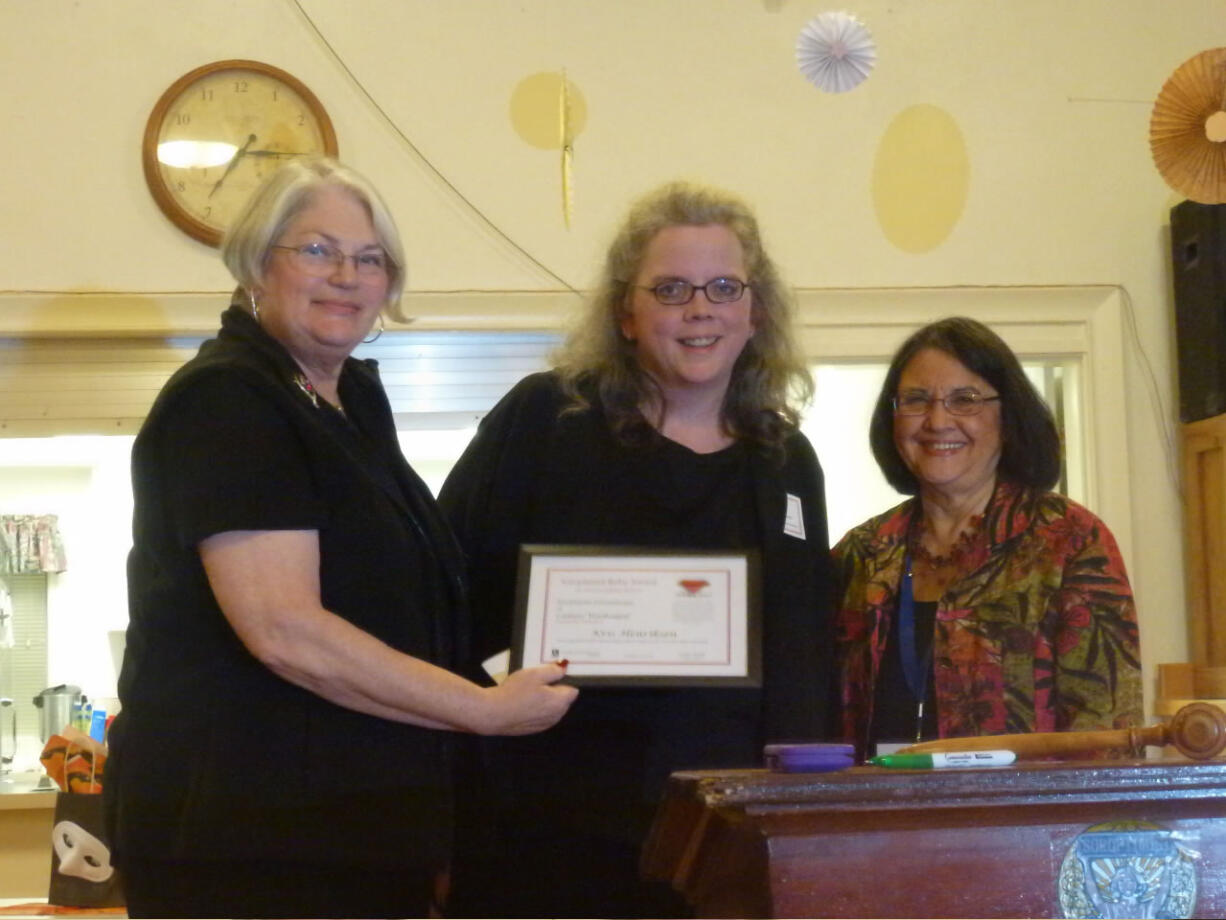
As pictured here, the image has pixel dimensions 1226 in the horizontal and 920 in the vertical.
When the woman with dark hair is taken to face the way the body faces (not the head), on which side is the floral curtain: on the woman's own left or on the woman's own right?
on the woman's own right

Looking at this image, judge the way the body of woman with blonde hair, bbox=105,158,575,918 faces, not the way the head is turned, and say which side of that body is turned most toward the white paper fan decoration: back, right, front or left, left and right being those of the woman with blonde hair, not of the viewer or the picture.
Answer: left

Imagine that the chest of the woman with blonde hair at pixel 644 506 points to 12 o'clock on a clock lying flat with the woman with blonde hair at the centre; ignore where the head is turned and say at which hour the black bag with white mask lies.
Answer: The black bag with white mask is roughly at 4 o'clock from the woman with blonde hair.

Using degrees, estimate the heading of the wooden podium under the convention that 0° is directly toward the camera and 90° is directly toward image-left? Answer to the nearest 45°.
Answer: approximately 0°

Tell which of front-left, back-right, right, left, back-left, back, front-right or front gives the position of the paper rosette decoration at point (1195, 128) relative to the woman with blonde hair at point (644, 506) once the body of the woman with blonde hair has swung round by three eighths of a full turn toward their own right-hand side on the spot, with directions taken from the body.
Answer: right

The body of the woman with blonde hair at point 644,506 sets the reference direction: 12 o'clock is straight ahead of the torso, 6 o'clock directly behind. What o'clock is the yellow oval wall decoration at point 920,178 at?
The yellow oval wall decoration is roughly at 7 o'clock from the woman with blonde hair.
